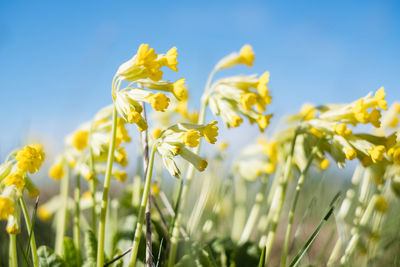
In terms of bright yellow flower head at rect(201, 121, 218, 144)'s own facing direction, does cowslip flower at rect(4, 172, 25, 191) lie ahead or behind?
behind

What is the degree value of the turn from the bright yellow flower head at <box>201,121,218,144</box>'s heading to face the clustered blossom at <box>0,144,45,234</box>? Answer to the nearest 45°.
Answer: approximately 180°

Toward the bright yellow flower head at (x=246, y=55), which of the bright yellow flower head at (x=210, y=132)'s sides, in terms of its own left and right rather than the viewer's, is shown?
left

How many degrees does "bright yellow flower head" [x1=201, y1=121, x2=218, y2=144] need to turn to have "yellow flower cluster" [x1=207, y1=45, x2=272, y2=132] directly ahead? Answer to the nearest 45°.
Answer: approximately 90° to its left

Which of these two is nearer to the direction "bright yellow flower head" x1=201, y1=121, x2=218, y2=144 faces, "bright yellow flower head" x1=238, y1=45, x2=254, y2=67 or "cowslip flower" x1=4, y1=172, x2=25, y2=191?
the bright yellow flower head

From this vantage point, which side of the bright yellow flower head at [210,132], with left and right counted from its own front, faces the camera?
right

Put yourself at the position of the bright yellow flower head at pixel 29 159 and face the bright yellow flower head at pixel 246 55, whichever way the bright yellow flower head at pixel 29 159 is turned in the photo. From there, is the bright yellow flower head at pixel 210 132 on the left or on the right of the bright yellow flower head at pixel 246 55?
right

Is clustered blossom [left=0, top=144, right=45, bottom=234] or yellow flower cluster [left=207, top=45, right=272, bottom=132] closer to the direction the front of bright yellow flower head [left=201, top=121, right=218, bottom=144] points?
the yellow flower cluster
